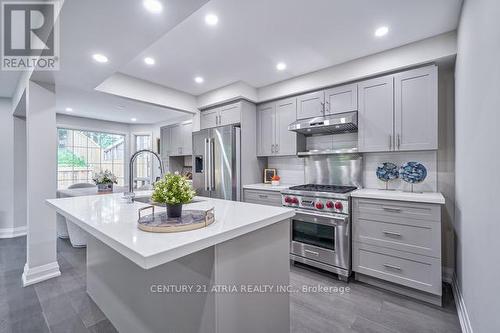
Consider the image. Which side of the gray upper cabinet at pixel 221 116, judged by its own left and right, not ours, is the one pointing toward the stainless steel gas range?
left

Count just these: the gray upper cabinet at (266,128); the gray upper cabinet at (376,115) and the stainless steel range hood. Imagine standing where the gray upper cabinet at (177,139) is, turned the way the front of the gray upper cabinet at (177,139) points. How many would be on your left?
3

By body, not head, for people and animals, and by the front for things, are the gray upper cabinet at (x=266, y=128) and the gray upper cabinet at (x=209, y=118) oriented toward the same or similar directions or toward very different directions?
same or similar directions

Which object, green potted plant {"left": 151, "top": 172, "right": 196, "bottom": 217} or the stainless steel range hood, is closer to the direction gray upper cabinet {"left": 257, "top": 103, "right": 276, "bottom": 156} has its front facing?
the green potted plant

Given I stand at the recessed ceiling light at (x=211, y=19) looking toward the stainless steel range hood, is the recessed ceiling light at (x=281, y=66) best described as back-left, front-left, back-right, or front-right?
front-left

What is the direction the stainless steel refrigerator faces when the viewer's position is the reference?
facing the viewer and to the left of the viewer

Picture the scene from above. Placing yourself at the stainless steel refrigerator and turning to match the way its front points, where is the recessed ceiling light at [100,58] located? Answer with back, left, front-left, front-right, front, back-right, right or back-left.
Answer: front

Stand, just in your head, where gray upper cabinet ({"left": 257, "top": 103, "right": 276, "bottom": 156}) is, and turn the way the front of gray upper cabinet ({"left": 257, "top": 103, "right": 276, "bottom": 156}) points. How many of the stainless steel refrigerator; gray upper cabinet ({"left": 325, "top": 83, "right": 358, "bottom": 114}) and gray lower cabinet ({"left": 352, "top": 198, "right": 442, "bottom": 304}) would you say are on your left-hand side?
2

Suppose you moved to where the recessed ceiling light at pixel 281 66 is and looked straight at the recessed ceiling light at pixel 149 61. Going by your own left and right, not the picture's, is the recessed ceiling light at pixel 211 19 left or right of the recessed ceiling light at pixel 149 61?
left

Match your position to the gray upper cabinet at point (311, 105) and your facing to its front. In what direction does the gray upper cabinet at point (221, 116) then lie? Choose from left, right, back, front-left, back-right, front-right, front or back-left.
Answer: front-right

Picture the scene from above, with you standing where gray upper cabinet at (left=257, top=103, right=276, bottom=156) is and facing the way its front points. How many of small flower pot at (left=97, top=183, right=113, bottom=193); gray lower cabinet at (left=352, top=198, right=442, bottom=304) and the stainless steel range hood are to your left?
2

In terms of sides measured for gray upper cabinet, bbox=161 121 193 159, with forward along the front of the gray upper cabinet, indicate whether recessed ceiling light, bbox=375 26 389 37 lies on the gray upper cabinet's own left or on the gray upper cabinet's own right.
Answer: on the gray upper cabinet's own left

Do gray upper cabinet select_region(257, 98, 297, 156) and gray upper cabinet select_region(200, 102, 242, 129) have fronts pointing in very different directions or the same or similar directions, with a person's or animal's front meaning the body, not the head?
same or similar directions

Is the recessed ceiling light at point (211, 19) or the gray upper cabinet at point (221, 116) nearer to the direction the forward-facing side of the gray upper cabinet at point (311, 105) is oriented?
the recessed ceiling light

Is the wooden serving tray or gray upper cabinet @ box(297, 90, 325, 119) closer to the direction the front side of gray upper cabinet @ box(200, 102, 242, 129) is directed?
the wooden serving tray

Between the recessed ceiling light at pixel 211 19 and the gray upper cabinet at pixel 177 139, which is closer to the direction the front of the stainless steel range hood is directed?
the recessed ceiling light

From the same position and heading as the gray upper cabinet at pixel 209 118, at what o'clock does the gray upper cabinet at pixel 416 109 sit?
the gray upper cabinet at pixel 416 109 is roughly at 9 o'clock from the gray upper cabinet at pixel 209 118.

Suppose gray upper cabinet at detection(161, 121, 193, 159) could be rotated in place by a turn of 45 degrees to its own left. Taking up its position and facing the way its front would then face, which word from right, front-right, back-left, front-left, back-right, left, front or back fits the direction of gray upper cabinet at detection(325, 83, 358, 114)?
front-left

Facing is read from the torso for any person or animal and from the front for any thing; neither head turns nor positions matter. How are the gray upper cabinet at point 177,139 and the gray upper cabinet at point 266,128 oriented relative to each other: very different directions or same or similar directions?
same or similar directions

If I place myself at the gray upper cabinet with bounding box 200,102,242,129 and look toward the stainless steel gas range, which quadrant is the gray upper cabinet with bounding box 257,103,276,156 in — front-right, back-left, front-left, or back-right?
front-left

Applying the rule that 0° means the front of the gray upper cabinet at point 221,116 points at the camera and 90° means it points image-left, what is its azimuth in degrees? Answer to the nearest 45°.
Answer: approximately 45°

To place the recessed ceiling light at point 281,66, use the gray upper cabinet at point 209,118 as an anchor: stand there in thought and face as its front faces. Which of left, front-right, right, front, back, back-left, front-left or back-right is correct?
left

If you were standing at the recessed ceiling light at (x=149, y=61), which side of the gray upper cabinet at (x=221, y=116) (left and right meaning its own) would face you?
front
